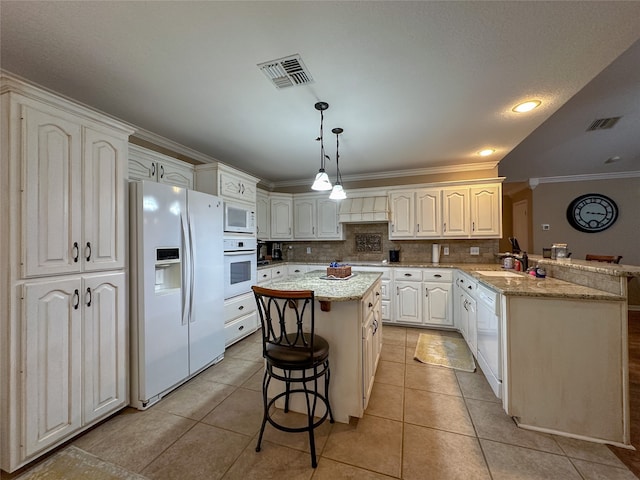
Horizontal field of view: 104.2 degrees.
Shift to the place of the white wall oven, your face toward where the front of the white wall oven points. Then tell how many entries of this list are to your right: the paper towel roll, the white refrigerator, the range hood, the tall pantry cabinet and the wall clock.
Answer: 2

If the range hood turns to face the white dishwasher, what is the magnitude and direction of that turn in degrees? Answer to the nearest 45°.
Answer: approximately 45° to its left

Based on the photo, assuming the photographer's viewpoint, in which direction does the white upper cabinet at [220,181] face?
facing the viewer and to the right of the viewer

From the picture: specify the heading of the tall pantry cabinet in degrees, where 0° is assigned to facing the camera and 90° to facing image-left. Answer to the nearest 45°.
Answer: approximately 315°

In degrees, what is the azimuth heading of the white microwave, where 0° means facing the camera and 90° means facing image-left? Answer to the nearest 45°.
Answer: approximately 315°

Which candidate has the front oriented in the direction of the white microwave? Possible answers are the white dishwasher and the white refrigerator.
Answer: the white dishwasher

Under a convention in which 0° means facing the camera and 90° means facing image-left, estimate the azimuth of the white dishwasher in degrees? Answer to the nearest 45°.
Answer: approximately 90°

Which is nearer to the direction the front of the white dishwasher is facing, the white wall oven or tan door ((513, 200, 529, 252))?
the white wall oven

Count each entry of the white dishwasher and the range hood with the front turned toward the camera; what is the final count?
1

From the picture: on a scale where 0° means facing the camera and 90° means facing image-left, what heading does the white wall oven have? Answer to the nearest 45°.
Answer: approximately 315°

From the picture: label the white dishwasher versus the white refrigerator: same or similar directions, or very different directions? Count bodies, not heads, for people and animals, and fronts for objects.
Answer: very different directions

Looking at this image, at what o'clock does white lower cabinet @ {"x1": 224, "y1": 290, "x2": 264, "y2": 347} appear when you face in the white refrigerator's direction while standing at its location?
The white lower cabinet is roughly at 9 o'clock from the white refrigerator.

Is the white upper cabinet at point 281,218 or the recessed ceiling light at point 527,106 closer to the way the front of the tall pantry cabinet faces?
the recessed ceiling light

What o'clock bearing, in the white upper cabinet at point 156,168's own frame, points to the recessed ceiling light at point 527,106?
The recessed ceiling light is roughly at 12 o'clock from the white upper cabinet.
